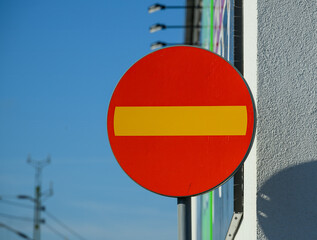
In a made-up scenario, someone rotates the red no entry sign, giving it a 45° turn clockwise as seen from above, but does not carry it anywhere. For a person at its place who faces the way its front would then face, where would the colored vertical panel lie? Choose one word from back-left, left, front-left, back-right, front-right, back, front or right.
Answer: back-right

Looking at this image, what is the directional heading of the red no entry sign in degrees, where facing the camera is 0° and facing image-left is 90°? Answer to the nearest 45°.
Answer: approximately 0°
